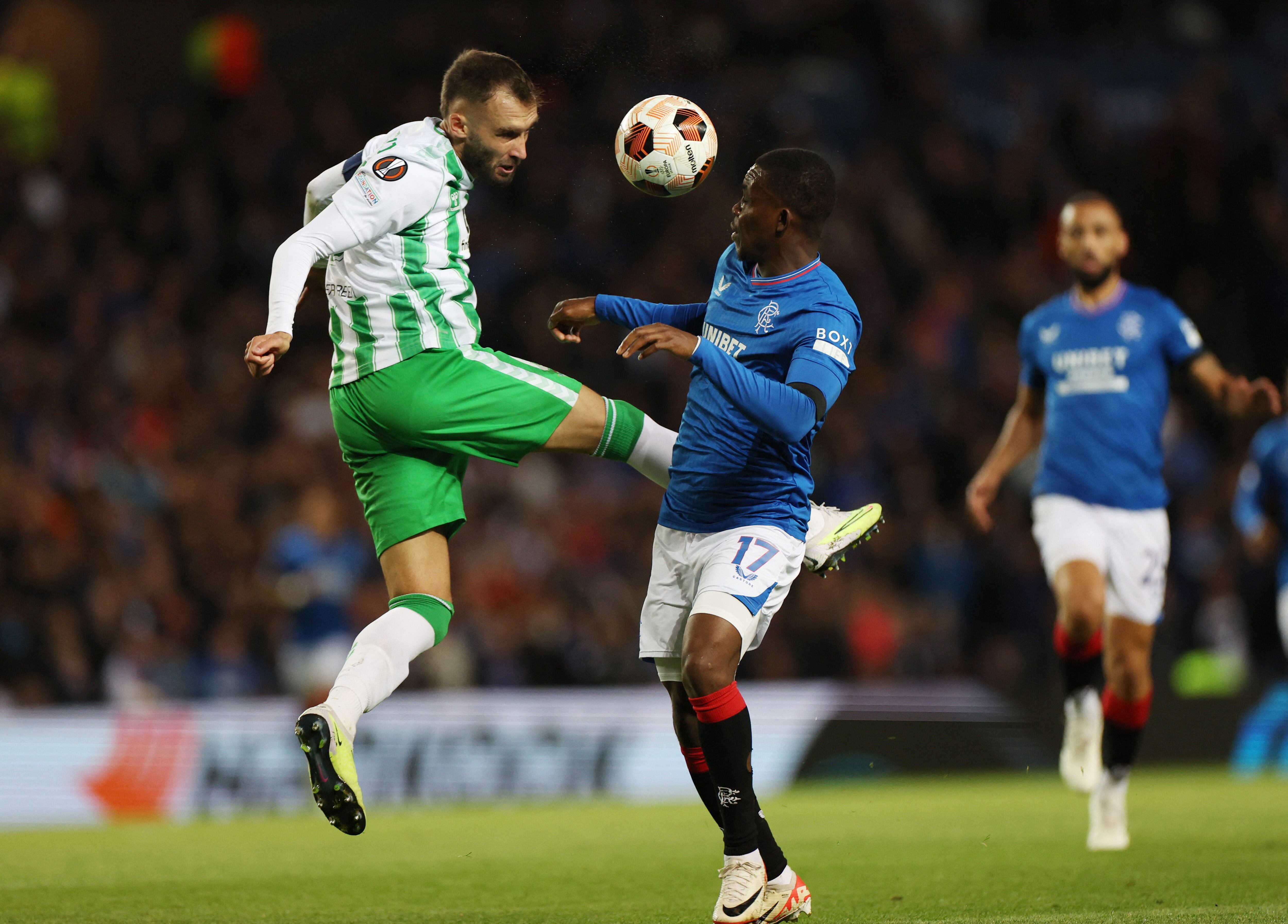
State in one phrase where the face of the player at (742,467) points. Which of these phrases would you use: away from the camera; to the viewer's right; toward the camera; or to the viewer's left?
to the viewer's left

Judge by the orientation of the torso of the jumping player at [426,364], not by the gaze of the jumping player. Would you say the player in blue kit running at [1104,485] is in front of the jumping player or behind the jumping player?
in front

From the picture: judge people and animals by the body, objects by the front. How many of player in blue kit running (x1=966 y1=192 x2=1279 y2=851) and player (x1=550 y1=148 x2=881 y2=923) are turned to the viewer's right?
0

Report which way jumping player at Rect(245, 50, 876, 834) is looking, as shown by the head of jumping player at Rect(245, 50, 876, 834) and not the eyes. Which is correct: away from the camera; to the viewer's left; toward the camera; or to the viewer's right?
to the viewer's right

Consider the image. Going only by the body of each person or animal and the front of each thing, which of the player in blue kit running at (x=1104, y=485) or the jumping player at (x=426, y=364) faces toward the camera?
the player in blue kit running

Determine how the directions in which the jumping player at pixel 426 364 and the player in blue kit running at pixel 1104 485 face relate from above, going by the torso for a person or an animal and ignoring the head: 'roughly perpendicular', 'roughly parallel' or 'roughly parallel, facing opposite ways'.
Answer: roughly perpendicular

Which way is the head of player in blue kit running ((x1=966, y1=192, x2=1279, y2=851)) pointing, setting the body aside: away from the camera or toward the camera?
toward the camera

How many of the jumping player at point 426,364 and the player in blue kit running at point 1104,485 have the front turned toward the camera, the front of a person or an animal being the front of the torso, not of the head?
1

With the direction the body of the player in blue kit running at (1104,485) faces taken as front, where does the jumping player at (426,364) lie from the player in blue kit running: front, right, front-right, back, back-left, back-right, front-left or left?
front-right

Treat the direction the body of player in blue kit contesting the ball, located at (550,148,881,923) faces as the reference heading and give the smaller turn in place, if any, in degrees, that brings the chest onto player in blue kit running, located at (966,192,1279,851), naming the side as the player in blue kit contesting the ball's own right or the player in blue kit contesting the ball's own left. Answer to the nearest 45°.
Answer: approximately 180°

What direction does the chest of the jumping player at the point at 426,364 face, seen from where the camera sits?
to the viewer's right

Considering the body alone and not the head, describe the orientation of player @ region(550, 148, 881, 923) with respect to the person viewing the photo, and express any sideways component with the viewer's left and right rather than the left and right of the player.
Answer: facing the viewer and to the left of the viewer

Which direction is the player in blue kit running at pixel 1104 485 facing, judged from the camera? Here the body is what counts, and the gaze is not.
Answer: toward the camera
